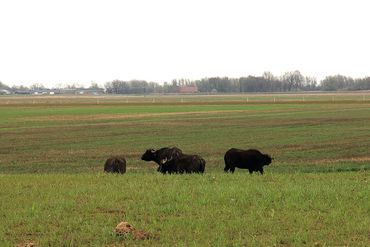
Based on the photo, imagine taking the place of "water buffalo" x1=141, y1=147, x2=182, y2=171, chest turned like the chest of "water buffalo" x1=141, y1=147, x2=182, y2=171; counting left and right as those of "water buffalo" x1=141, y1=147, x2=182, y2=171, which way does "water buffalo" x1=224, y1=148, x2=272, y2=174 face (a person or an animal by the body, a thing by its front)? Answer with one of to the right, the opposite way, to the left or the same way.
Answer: the opposite way

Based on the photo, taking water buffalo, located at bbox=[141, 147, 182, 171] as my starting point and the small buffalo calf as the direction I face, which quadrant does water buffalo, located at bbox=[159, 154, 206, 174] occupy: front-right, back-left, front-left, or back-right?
back-left

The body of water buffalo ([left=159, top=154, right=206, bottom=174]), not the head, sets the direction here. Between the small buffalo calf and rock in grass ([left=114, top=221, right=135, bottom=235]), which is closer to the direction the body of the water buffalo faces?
the small buffalo calf

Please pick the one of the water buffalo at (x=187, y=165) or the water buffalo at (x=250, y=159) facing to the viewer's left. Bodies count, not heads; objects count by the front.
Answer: the water buffalo at (x=187, y=165)

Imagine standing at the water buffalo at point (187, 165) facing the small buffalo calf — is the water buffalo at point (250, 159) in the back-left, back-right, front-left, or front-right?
back-right

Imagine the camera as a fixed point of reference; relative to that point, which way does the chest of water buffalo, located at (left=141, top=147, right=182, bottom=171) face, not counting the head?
to the viewer's left

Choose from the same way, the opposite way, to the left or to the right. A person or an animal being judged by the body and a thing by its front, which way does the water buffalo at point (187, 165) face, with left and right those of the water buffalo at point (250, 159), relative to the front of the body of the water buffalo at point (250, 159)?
the opposite way

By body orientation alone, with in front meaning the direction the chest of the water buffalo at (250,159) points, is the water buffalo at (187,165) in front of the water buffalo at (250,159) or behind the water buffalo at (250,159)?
behind

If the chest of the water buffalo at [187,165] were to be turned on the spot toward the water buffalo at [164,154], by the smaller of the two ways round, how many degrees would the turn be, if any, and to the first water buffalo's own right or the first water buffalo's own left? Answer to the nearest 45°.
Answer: approximately 45° to the first water buffalo's own right

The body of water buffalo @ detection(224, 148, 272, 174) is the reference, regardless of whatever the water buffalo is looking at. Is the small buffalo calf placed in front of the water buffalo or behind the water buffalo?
behind

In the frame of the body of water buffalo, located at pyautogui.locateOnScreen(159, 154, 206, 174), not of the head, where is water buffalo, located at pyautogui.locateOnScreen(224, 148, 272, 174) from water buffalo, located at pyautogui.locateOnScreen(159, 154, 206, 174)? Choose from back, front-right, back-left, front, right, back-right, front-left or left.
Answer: back

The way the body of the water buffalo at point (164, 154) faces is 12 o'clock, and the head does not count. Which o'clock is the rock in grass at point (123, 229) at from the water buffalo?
The rock in grass is roughly at 9 o'clock from the water buffalo.

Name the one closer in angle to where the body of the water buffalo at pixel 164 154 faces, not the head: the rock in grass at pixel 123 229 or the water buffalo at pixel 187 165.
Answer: the rock in grass

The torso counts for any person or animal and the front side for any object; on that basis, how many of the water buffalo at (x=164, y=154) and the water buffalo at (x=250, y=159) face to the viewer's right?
1

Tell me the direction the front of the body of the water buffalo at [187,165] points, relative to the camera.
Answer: to the viewer's left

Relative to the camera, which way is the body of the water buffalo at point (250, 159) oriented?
to the viewer's right

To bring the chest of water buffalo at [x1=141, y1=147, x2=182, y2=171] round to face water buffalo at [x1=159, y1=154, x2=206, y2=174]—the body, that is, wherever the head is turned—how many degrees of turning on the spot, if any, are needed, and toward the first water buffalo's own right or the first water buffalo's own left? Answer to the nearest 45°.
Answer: approximately 135° to the first water buffalo's own left
